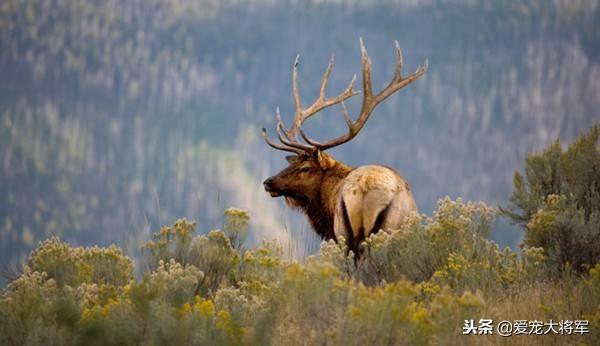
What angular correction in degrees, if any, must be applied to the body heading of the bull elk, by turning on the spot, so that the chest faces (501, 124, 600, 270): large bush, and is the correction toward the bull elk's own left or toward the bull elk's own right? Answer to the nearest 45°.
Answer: approximately 135° to the bull elk's own right

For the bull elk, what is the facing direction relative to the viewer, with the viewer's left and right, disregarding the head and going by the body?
facing away from the viewer and to the left of the viewer
